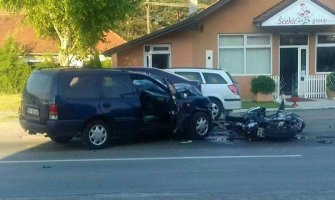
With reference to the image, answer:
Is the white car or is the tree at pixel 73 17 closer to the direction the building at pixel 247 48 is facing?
the white car

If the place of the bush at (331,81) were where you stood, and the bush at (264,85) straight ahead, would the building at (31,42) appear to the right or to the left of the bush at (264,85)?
right

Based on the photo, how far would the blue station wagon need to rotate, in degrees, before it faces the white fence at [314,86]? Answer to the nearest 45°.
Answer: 0° — it already faces it

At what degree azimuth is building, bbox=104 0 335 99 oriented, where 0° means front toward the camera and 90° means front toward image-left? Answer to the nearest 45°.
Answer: approximately 0°

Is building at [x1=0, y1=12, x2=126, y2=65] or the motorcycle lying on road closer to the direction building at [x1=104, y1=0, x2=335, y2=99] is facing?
the motorcycle lying on road

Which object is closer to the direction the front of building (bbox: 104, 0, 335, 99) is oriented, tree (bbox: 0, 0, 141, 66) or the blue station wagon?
the blue station wagon

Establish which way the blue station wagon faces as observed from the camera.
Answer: facing away from the viewer and to the right of the viewer

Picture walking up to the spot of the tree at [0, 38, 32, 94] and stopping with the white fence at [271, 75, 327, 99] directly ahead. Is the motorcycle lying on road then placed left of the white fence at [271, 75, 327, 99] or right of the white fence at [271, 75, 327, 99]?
right

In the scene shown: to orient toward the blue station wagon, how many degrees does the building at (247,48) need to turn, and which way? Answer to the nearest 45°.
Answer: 0° — it already faces it

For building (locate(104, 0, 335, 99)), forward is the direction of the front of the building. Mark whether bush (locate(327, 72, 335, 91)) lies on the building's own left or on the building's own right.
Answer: on the building's own left

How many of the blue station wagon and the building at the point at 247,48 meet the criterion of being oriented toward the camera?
1
